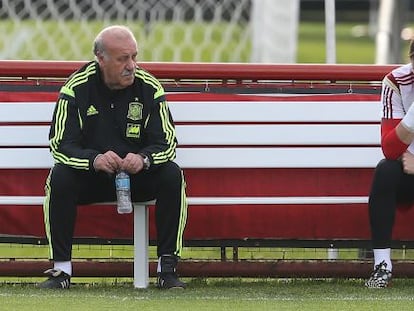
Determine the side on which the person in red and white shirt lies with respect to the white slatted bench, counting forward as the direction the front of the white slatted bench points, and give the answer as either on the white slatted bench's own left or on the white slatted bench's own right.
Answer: on the white slatted bench's own left

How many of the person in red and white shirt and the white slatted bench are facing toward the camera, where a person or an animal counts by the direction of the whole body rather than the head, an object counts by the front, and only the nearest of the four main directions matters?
2

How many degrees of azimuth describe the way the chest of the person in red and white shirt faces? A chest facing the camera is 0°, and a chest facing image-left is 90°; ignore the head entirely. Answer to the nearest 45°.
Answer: approximately 0°
